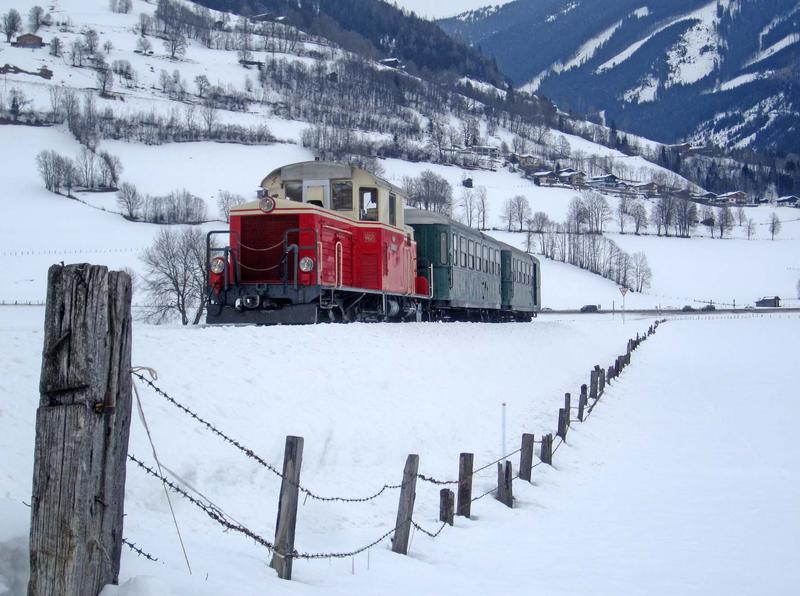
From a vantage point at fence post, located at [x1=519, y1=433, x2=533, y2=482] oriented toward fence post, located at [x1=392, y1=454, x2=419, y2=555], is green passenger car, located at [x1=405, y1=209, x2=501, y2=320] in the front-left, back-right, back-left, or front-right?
back-right

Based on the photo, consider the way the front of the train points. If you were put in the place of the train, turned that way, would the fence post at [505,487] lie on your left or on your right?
on your left

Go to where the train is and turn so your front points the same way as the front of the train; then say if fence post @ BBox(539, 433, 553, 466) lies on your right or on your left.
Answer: on your left

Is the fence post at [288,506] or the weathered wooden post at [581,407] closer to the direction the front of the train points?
the fence post

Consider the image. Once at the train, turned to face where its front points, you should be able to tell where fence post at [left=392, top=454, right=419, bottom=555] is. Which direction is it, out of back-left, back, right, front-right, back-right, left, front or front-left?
front-left

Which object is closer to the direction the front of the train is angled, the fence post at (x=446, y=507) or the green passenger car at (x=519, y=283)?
the fence post

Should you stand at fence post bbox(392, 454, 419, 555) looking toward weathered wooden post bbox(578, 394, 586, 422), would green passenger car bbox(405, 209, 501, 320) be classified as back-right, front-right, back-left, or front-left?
front-left

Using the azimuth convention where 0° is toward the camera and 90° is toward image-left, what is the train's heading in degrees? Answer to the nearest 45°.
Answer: approximately 45°

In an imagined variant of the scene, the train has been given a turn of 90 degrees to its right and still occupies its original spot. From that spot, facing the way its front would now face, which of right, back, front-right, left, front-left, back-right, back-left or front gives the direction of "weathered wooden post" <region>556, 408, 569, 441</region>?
back

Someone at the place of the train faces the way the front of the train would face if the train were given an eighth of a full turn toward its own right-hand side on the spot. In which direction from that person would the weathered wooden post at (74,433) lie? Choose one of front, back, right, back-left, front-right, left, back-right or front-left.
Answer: left

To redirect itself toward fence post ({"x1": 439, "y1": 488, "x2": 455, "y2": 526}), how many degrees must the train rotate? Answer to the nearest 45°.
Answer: approximately 45° to its left

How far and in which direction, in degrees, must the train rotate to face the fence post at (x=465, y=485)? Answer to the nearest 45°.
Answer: approximately 45° to its left
